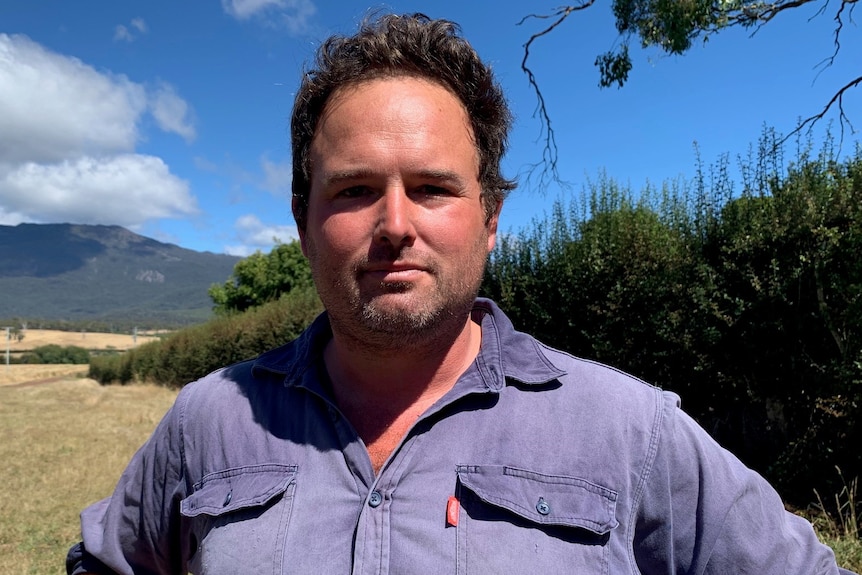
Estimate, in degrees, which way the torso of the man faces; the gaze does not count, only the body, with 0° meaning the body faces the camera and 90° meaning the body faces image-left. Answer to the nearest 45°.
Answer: approximately 0°

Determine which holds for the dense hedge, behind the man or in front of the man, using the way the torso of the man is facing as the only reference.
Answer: behind
